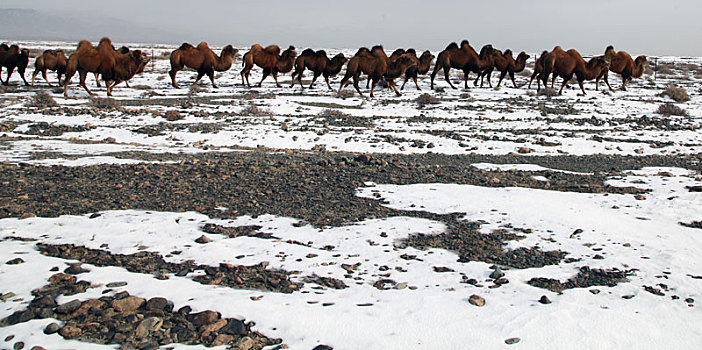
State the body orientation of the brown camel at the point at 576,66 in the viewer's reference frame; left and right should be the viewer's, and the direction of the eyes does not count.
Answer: facing to the right of the viewer

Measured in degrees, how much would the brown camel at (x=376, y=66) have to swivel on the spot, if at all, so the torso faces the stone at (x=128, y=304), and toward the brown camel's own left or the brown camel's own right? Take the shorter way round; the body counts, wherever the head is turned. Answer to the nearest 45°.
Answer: approximately 90° to the brown camel's own right

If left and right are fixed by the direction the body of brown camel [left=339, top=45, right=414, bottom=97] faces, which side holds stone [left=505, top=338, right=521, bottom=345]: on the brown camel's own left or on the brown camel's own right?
on the brown camel's own right

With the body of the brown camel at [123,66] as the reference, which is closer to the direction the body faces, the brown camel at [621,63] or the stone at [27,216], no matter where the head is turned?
the brown camel

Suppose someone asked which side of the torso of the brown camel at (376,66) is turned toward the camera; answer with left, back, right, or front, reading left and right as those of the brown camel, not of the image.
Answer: right

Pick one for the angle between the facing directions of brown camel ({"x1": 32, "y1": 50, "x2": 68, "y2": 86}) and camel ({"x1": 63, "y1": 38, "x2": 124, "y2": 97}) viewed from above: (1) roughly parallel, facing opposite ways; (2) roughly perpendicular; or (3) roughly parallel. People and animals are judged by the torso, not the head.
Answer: roughly parallel

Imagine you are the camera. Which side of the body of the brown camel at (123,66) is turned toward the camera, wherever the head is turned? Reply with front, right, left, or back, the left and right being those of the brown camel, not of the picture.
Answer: right

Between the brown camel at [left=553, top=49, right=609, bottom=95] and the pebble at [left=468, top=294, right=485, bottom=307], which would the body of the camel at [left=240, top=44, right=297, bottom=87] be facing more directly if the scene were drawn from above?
the brown camel

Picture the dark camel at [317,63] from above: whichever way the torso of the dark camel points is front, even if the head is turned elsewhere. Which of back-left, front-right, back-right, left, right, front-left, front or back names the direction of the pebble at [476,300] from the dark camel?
right

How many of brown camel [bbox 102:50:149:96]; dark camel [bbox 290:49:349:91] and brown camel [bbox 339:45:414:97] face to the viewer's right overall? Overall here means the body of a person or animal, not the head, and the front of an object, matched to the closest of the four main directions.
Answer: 3

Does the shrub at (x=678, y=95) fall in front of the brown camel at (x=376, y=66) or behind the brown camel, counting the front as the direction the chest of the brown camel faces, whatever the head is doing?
in front

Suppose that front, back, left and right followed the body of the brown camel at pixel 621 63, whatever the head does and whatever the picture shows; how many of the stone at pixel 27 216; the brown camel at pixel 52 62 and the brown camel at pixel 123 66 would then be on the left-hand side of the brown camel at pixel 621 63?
0

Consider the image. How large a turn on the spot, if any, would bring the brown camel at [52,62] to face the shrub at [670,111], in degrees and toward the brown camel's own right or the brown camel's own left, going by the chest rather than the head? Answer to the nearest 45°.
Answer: approximately 45° to the brown camel's own right

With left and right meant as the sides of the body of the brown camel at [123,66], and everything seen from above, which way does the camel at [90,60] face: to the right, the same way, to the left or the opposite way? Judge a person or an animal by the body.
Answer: the same way

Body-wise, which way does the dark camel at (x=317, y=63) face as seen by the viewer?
to the viewer's right

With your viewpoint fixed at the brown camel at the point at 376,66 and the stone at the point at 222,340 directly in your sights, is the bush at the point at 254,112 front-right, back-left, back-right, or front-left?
front-right

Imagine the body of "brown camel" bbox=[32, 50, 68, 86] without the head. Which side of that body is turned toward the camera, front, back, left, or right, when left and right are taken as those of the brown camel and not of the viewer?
right

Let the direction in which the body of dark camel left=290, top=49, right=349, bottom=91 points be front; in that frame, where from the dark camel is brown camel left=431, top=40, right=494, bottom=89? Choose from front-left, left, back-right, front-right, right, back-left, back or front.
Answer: front

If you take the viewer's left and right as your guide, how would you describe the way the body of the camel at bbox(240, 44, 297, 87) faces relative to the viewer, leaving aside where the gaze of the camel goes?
facing to the right of the viewer

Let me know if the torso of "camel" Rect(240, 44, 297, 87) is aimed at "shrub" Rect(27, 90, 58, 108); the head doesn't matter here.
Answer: no

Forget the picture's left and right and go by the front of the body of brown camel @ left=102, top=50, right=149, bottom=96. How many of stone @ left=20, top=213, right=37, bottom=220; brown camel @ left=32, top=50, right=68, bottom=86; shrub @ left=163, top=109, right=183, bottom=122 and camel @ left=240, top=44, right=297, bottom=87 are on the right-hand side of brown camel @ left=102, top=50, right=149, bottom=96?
2

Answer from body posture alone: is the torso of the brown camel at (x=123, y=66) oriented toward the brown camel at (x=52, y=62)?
no

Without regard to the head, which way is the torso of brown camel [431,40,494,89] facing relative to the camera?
to the viewer's right
